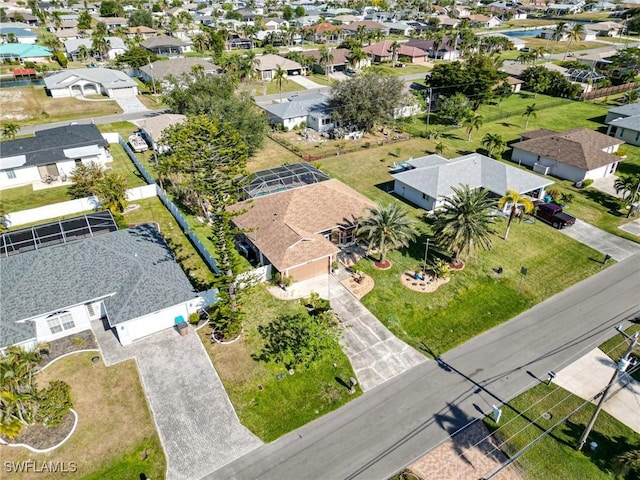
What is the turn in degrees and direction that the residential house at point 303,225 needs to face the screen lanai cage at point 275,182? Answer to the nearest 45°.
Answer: approximately 135° to its left

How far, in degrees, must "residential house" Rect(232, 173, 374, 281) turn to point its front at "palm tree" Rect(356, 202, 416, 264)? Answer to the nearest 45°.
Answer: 0° — it already faces it

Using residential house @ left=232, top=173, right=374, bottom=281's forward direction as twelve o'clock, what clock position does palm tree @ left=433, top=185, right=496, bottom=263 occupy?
The palm tree is roughly at 11 o'clock from the residential house.

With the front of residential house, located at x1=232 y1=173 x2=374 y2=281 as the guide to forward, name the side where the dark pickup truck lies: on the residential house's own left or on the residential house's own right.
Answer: on the residential house's own left

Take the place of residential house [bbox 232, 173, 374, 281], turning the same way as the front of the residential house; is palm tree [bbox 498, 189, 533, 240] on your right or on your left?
on your left

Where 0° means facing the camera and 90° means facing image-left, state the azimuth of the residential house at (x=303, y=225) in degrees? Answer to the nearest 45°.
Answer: approximately 315°

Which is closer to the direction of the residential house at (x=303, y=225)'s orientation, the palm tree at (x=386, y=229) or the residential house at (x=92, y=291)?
the palm tree

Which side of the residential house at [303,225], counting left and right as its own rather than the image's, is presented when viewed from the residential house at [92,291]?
right

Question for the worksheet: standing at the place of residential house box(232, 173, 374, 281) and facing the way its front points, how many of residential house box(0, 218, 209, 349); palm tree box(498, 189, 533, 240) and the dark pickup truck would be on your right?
1

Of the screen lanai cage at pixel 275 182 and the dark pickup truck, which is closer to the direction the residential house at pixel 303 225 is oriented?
the dark pickup truck
